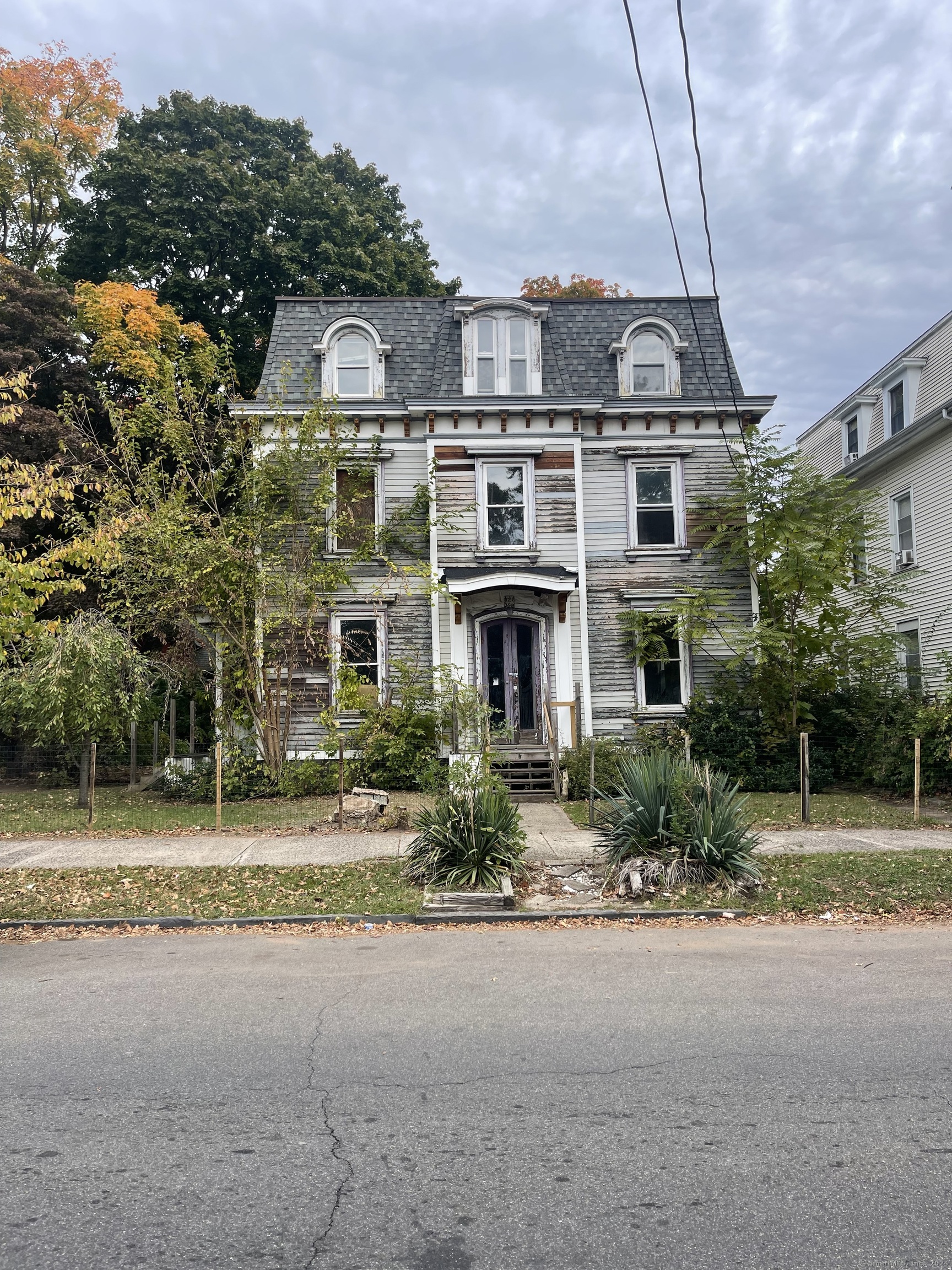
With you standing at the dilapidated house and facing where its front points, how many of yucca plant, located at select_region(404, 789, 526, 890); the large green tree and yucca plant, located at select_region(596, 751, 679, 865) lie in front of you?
2

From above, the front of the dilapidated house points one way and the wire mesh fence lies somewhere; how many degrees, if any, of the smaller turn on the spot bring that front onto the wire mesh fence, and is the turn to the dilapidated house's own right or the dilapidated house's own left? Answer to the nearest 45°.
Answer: approximately 90° to the dilapidated house's own right

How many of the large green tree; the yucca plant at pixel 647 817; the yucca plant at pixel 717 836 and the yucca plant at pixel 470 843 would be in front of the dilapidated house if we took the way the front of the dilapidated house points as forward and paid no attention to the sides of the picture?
3

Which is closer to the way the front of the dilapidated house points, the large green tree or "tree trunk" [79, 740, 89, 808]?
the tree trunk

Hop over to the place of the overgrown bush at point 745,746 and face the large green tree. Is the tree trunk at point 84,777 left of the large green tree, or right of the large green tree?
left

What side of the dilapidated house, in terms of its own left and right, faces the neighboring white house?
left

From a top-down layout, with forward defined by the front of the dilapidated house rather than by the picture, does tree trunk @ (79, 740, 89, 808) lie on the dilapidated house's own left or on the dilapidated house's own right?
on the dilapidated house's own right

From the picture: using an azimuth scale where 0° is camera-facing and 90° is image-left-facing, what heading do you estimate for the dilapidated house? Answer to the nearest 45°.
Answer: approximately 0°

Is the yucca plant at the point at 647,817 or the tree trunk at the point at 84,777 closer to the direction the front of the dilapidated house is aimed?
the yucca plant

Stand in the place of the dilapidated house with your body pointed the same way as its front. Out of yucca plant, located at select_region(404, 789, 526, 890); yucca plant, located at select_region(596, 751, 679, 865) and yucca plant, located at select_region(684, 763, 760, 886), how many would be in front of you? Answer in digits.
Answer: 3

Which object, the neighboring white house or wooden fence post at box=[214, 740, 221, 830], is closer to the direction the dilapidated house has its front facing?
the wooden fence post

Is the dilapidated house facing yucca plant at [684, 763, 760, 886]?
yes

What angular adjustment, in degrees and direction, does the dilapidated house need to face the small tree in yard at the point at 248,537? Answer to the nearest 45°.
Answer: approximately 90° to its right

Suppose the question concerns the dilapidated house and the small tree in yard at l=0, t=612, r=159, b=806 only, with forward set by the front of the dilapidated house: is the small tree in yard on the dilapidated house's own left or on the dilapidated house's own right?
on the dilapidated house's own right

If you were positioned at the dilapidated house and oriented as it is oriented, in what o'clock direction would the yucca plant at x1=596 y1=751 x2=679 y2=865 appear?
The yucca plant is roughly at 12 o'clock from the dilapidated house.
